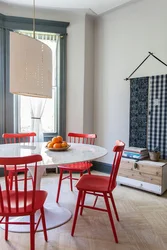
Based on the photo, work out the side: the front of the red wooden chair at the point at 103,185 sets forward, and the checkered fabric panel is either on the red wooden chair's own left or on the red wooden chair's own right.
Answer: on the red wooden chair's own right

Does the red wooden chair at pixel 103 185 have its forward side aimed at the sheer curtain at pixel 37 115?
no

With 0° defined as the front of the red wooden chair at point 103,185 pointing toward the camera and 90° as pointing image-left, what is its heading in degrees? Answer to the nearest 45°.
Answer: approximately 90°
